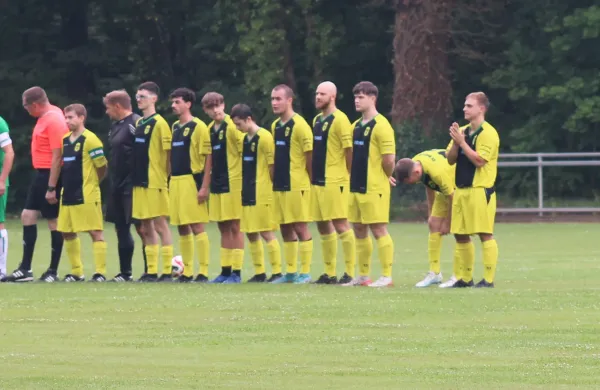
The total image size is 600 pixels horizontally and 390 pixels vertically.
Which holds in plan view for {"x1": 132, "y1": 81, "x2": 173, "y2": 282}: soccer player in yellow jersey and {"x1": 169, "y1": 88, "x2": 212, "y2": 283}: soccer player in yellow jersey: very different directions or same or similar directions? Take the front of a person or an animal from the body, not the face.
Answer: same or similar directions

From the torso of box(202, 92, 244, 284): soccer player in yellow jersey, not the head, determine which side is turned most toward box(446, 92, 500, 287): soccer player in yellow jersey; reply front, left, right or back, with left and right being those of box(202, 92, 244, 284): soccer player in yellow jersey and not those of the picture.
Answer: left

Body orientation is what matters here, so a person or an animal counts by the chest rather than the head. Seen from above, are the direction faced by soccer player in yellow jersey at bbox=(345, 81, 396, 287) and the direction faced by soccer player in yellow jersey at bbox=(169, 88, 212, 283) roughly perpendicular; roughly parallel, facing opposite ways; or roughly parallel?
roughly parallel

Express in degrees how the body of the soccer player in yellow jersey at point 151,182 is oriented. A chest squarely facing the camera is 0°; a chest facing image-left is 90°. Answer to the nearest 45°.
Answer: approximately 45°

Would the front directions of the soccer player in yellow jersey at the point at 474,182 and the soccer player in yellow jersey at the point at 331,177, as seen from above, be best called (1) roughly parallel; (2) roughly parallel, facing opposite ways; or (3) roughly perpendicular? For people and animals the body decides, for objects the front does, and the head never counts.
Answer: roughly parallel

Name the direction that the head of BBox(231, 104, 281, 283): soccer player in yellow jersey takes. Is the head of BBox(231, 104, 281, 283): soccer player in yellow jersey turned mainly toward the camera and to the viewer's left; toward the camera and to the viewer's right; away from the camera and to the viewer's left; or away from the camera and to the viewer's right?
toward the camera and to the viewer's left

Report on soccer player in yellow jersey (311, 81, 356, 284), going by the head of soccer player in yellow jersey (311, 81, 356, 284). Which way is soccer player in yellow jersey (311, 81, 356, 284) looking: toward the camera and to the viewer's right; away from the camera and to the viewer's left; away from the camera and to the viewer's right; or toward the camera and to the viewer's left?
toward the camera and to the viewer's left

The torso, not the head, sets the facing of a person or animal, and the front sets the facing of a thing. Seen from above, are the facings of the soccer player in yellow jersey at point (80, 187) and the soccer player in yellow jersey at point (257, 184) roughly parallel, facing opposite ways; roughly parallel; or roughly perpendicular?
roughly parallel
